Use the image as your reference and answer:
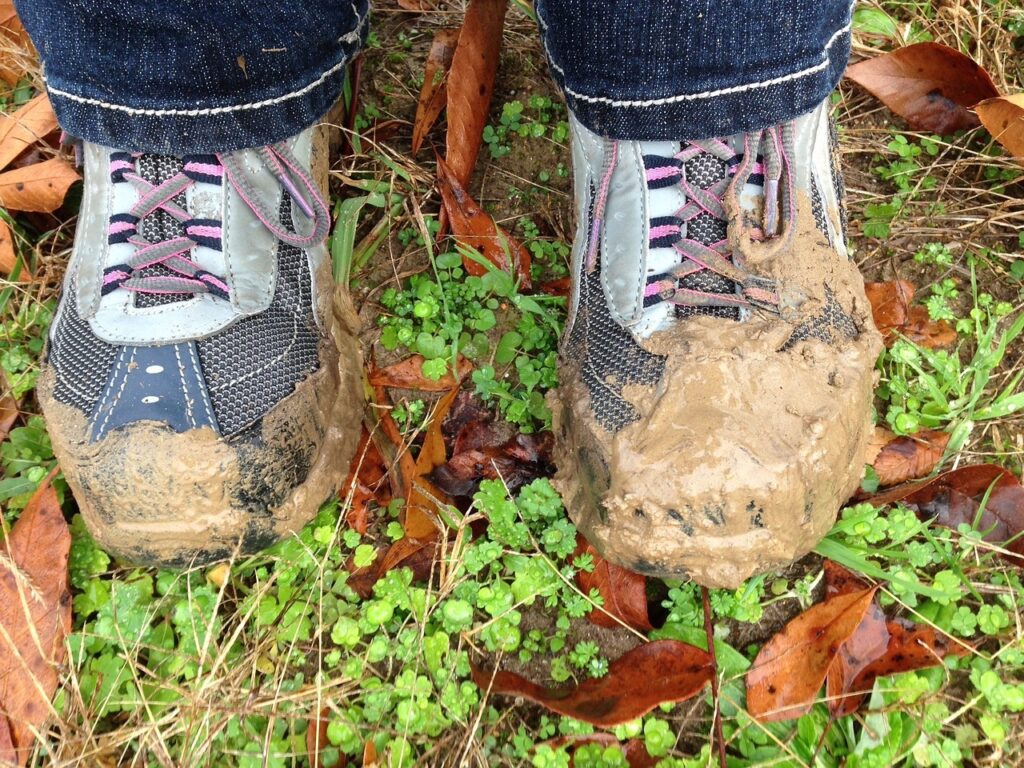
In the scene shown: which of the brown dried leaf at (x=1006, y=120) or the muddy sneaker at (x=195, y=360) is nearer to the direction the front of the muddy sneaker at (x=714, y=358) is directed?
the muddy sneaker

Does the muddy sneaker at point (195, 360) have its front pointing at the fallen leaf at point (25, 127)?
no

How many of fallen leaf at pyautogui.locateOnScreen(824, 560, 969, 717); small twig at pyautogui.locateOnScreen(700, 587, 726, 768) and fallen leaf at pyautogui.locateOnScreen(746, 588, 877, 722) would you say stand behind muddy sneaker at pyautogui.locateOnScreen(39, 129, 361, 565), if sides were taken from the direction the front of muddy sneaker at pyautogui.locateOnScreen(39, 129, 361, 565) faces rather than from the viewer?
0

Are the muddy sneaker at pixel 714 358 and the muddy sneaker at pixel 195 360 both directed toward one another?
no

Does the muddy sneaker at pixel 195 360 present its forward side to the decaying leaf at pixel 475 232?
no
